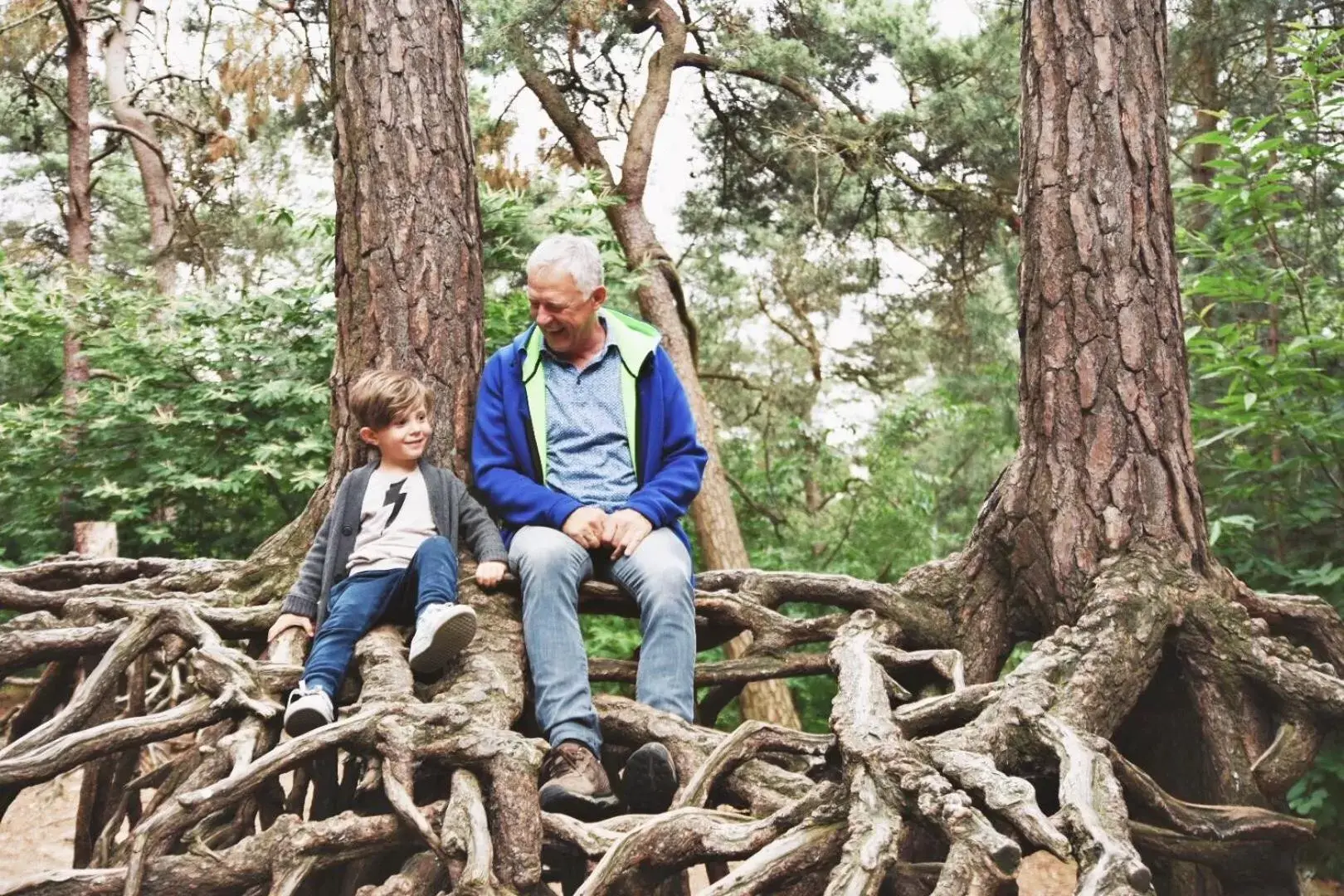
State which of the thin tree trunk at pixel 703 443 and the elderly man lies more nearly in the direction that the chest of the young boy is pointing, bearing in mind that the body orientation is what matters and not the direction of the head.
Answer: the elderly man

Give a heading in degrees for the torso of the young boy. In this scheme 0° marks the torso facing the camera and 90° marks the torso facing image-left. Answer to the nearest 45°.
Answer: approximately 0°

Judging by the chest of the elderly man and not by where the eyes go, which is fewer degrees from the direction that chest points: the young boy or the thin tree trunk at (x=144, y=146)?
the young boy

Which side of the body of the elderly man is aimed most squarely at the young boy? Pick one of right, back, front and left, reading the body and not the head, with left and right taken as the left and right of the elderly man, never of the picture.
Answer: right

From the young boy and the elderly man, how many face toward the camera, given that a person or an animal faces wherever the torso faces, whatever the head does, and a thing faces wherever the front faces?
2

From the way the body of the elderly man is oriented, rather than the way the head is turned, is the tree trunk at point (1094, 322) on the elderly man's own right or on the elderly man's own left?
on the elderly man's own left

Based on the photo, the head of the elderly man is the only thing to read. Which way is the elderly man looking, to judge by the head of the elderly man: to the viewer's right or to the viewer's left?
to the viewer's left

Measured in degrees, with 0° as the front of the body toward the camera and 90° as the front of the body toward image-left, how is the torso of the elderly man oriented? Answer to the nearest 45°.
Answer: approximately 0°

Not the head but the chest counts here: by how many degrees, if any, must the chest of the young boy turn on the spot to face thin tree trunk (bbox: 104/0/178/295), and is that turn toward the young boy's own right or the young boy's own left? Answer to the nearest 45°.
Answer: approximately 180°
